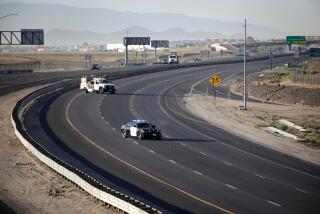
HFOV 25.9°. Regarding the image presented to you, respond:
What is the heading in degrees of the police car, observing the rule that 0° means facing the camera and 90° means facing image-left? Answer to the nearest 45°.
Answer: approximately 315°
